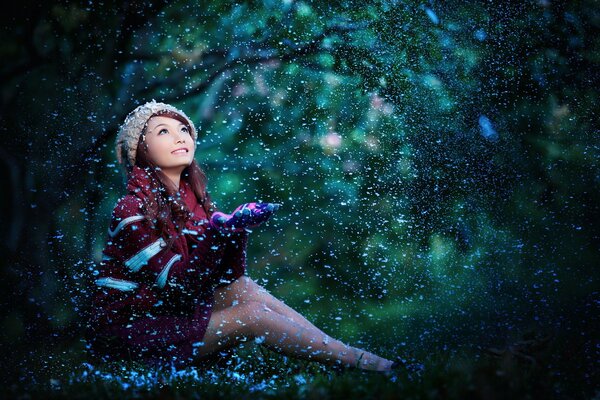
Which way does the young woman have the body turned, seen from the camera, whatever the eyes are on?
to the viewer's right
